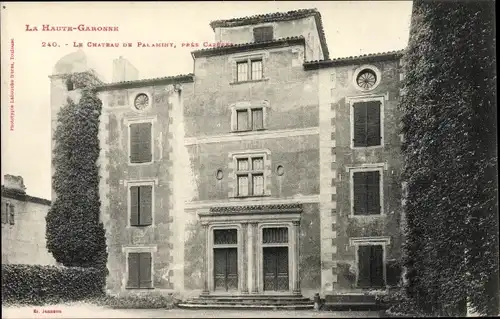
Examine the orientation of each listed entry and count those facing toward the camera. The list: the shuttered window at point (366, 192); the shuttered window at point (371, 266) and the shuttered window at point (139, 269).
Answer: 3

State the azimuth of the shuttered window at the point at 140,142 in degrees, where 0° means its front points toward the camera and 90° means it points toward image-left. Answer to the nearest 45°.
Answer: approximately 0°

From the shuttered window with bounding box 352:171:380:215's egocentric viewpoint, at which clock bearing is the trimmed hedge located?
The trimmed hedge is roughly at 3 o'clock from the shuttered window.

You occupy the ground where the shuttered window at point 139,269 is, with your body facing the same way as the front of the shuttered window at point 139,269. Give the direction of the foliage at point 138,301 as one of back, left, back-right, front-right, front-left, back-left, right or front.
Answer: front

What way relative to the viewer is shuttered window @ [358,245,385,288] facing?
toward the camera

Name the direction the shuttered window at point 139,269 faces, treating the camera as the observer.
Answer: facing the viewer

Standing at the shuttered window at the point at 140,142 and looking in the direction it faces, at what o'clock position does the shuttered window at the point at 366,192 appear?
the shuttered window at the point at 366,192 is roughly at 10 o'clock from the shuttered window at the point at 140,142.

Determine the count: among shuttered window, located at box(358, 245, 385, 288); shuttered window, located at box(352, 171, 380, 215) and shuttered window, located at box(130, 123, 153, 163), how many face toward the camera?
3

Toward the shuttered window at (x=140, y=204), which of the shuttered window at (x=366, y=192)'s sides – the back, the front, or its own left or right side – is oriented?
right
